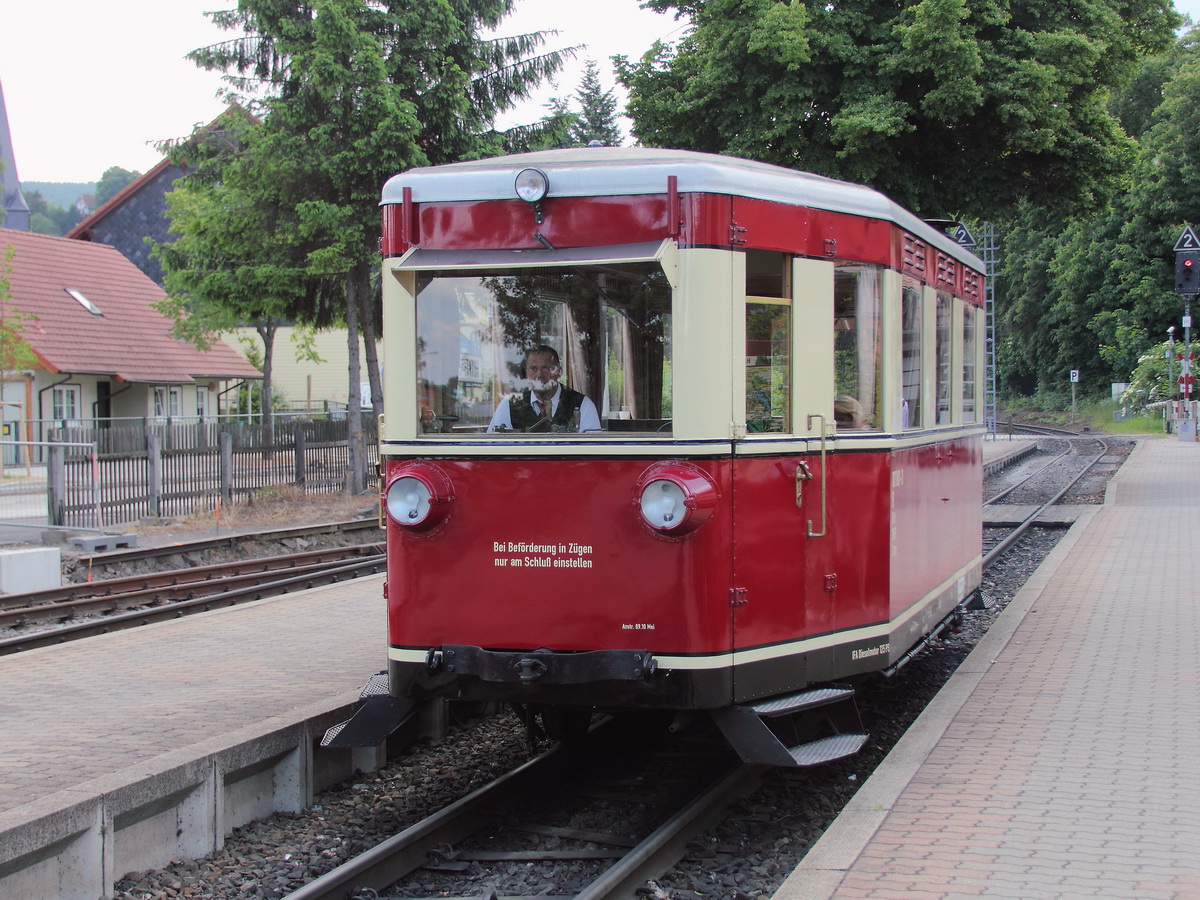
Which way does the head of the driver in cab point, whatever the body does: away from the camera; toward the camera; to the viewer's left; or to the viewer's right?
toward the camera

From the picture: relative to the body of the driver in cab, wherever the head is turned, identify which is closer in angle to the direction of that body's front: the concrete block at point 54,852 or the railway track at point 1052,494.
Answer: the concrete block

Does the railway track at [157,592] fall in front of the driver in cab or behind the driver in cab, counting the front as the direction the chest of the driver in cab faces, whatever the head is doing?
behind

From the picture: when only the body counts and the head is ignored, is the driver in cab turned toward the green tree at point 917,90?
no

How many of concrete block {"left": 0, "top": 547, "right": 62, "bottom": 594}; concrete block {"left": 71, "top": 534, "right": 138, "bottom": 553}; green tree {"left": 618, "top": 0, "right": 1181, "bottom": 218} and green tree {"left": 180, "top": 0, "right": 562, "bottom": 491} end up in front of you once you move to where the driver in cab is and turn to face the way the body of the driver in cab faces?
0

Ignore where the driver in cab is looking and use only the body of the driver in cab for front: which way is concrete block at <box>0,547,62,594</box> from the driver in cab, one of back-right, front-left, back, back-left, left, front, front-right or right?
back-right

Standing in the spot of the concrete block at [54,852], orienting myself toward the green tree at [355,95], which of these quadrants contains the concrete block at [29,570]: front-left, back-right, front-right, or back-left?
front-left

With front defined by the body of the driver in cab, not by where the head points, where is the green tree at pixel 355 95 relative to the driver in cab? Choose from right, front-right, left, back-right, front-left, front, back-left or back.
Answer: back

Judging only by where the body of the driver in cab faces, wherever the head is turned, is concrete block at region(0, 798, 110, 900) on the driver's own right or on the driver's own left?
on the driver's own right

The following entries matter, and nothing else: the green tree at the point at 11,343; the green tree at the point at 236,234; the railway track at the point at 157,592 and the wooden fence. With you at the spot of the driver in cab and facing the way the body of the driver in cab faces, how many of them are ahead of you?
0

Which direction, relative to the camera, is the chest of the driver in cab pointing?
toward the camera

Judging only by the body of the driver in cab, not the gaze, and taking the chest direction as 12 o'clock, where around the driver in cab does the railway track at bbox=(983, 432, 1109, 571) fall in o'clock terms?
The railway track is roughly at 7 o'clock from the driver in cab.

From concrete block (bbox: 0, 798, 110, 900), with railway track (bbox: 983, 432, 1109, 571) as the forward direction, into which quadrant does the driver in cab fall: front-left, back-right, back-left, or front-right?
front-right
